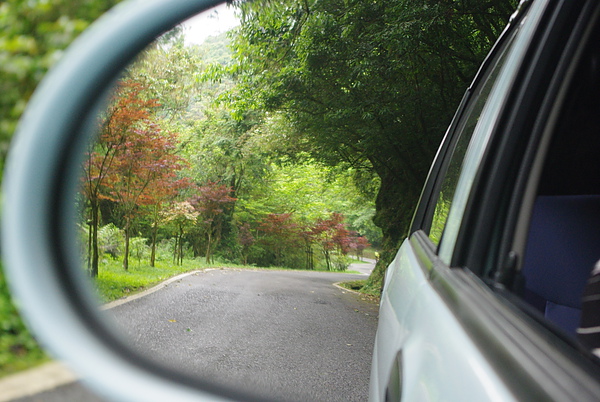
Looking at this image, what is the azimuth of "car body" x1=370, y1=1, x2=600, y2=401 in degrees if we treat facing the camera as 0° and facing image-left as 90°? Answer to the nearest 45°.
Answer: approximately 315°
